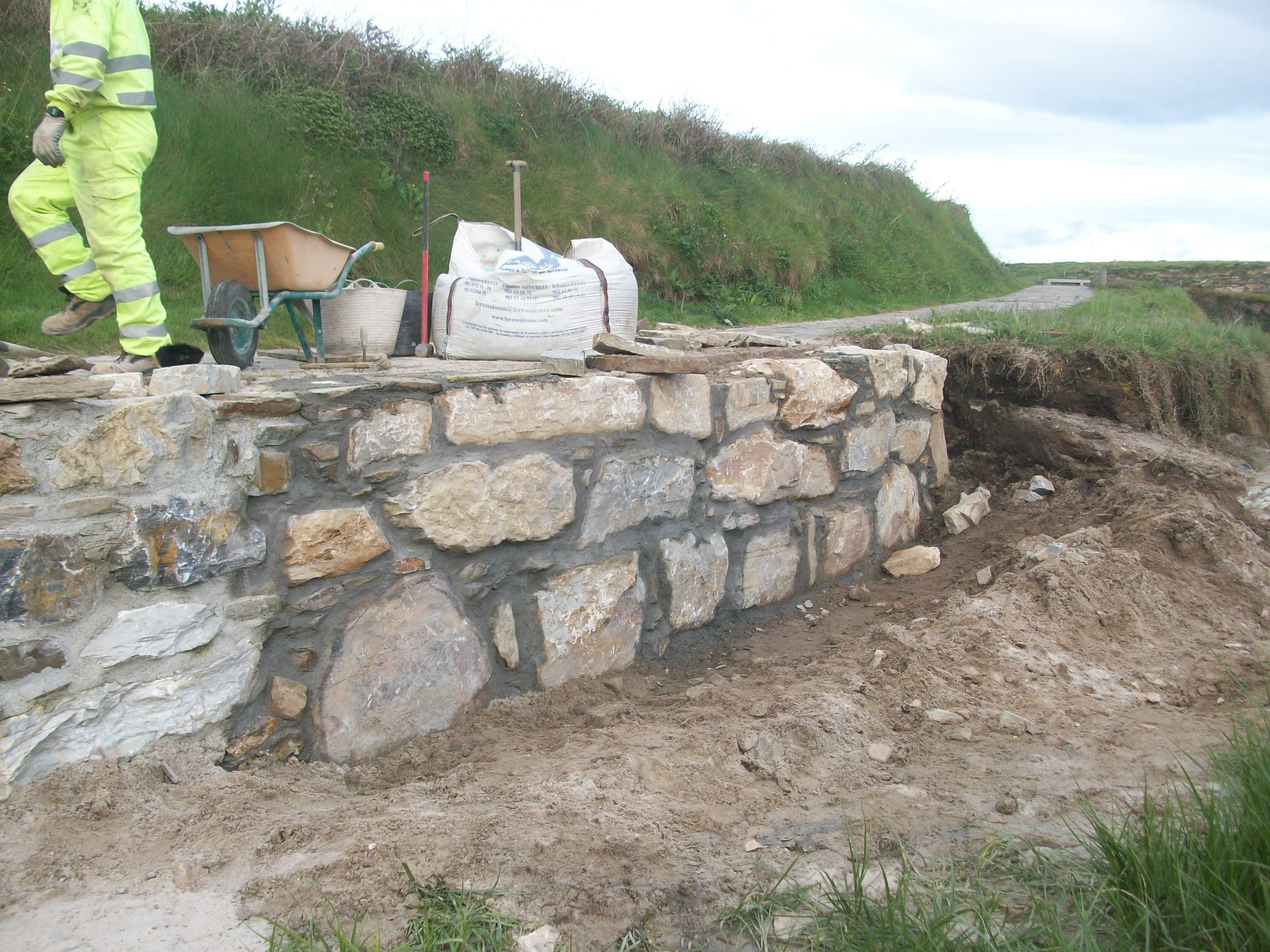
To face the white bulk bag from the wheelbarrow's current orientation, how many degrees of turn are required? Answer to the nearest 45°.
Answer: approximately 135° to its left

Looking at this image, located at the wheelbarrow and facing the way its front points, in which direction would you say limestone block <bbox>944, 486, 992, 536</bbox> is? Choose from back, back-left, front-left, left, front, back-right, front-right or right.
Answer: back-left

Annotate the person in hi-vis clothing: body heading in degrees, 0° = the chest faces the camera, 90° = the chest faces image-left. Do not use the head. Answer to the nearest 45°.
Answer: approximately 90°

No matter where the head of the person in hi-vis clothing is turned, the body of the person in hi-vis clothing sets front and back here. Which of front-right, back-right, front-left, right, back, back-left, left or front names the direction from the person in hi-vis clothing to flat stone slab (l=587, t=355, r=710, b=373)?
back-left

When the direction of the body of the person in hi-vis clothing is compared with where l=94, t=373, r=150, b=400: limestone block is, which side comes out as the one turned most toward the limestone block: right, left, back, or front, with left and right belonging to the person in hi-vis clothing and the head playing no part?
left

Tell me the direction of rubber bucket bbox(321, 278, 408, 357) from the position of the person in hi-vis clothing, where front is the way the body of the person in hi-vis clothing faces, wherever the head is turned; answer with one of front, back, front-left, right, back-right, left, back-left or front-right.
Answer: back

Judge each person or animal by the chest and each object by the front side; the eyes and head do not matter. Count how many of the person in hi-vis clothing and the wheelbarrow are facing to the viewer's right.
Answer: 0

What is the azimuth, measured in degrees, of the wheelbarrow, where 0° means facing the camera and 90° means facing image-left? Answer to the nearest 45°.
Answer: approximately 45°

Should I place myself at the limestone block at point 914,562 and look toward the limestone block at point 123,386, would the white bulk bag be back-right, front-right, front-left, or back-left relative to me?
front-right

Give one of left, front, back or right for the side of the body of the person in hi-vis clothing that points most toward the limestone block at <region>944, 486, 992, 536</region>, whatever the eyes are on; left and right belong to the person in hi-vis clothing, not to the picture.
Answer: back
